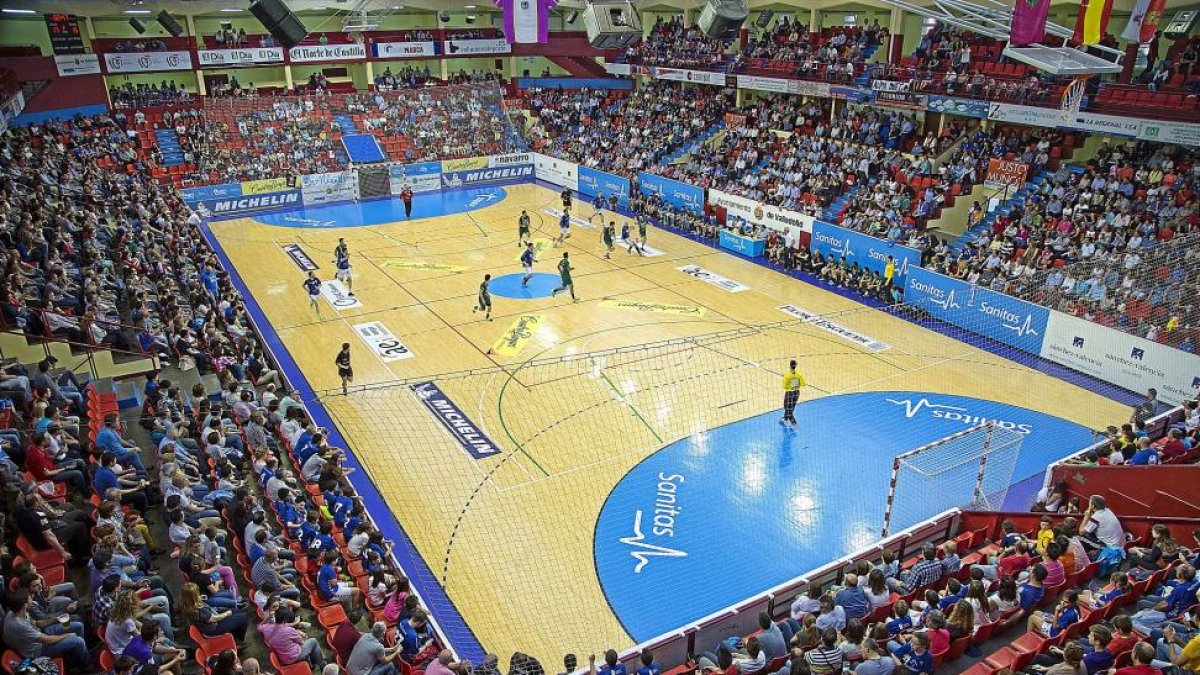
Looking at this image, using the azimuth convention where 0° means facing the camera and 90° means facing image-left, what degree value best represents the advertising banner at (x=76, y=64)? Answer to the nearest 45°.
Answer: approximately 0°

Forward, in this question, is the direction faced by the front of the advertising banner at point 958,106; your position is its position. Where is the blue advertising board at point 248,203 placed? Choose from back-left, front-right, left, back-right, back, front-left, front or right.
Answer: front-right

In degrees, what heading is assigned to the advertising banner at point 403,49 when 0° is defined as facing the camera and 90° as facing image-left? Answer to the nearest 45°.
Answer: approximately 0°

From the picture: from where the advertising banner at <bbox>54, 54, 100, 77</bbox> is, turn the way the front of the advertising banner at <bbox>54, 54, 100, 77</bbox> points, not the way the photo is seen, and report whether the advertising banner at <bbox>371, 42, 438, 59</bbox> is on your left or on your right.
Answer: on your left

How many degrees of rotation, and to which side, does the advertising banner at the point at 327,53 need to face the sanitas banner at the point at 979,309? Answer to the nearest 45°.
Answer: approximately 45° to its left

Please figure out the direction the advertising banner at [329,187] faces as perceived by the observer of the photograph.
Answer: facing the viewer

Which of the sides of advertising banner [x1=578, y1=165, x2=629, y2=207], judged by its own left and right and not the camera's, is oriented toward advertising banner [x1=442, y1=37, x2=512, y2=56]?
right

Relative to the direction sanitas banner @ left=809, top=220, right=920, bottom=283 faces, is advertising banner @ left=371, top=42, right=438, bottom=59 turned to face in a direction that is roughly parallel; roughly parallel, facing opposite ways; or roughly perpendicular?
roughly perpendicular

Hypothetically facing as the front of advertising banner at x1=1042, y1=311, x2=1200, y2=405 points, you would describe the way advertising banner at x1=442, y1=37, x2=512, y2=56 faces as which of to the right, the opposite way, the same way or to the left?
to the left

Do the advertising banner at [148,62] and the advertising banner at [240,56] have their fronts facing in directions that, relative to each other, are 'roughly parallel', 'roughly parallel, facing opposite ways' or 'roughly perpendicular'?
roughly parallel

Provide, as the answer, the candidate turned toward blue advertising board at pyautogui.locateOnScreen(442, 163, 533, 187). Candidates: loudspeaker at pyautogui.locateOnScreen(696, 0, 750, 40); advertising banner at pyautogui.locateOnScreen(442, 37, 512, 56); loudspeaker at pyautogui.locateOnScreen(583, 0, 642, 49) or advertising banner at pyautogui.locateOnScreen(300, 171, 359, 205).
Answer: advertising banner at pyautogui.locateOnScreen(442, 37, 512, 56)

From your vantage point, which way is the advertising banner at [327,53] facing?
toward the camera
